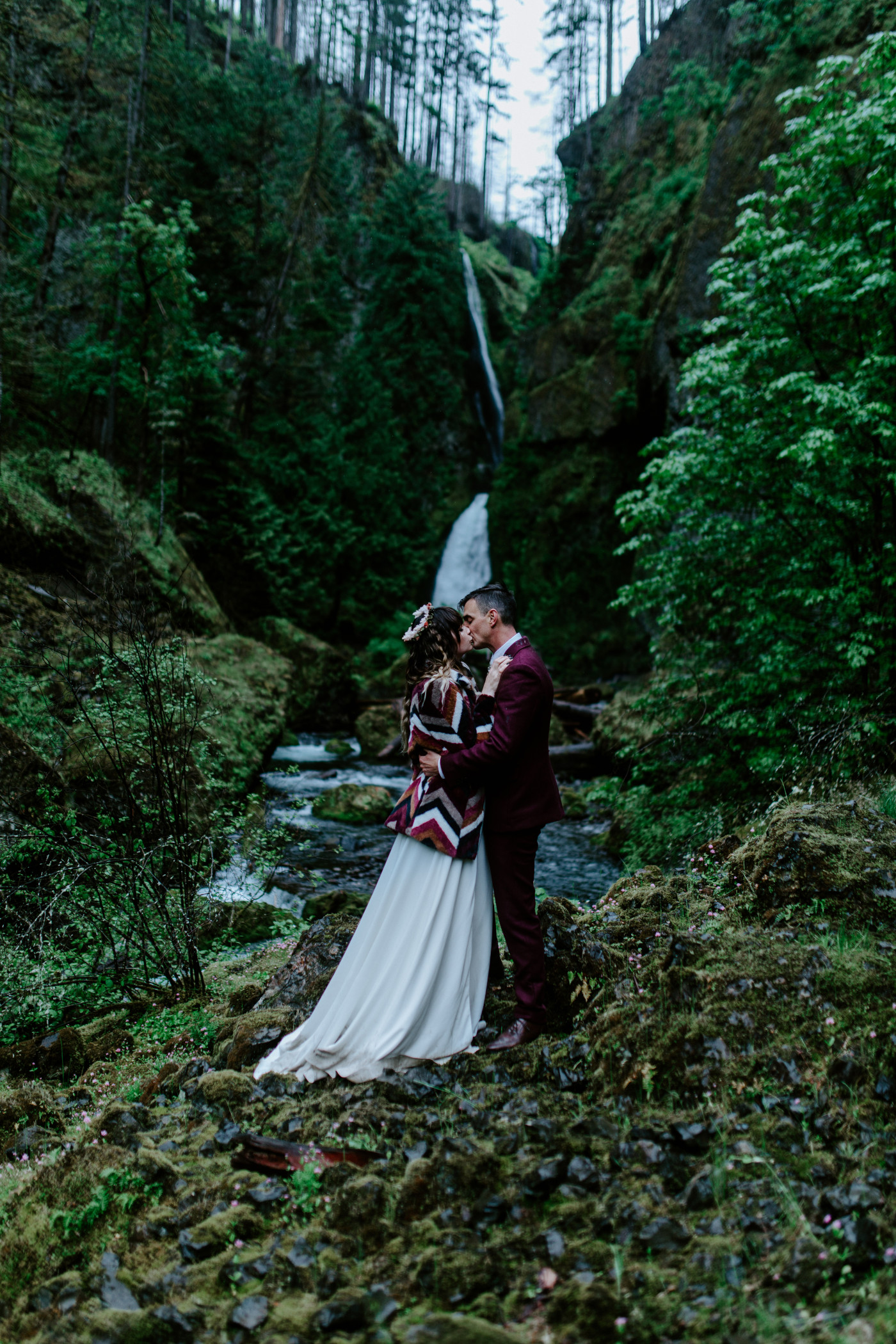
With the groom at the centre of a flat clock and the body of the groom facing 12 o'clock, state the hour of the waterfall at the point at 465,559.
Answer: The waterfall is roughly at 3 o'clock from the groom.

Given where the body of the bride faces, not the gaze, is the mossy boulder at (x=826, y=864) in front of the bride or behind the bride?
in front

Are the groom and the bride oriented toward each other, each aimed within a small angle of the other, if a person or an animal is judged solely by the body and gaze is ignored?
yes

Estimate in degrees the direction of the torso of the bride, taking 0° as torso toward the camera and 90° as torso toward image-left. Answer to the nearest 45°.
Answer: approximately 270°

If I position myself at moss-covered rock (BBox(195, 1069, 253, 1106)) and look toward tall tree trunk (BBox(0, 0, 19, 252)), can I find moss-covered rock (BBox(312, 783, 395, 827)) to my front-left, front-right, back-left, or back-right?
front-right

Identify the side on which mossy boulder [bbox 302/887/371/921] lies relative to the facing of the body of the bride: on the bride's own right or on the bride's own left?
on the bride's own left

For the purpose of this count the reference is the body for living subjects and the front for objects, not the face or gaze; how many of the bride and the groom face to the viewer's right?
1

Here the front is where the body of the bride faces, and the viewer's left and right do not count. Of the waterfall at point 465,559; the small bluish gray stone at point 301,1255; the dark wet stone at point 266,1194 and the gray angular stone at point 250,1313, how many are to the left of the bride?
1

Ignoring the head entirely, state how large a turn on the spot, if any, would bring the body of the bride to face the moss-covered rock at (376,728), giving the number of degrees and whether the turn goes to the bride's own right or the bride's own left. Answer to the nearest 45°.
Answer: approximately 90° to the bride's own left

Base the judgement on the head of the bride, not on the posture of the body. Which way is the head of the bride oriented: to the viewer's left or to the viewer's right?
to the viewer's right

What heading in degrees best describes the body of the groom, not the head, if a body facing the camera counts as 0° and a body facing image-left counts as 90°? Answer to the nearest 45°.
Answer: approximately 90°

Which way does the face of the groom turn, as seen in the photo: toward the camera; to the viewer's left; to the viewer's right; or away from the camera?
to the viewer's left

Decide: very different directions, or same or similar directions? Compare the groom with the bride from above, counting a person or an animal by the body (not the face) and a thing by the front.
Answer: very different directions
